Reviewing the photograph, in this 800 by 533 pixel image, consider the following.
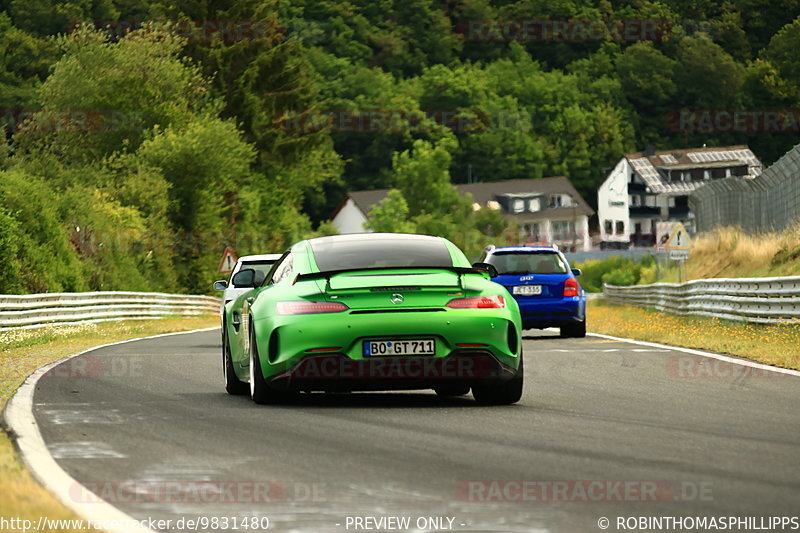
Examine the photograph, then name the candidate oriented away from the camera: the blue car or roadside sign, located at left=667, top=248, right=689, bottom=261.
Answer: the blue car

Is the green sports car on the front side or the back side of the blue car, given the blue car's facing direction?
on the back side

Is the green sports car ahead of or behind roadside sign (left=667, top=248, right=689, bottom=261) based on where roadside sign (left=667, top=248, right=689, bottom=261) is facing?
ahead

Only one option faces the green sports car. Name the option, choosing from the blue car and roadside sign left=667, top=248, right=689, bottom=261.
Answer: the roadside sign

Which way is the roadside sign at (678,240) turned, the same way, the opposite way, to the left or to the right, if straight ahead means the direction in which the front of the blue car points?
the opposite way

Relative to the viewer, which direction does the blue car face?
away from the camera

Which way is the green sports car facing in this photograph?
away from the camera

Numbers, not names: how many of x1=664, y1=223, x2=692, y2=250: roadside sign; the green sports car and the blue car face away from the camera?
2

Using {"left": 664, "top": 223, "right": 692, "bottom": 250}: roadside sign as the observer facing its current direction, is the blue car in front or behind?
in front

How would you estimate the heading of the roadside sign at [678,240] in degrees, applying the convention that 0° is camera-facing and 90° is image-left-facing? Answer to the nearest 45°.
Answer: approximately 0°
